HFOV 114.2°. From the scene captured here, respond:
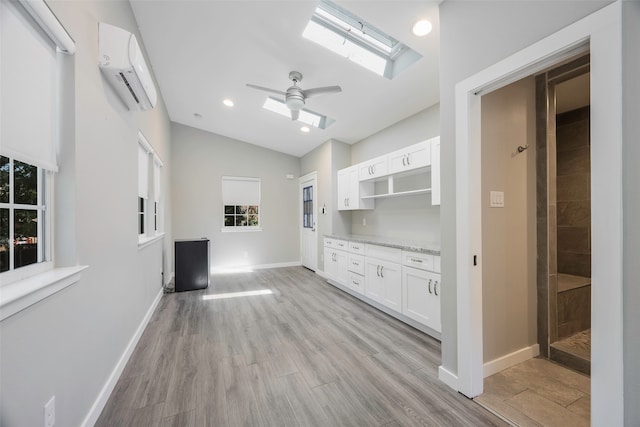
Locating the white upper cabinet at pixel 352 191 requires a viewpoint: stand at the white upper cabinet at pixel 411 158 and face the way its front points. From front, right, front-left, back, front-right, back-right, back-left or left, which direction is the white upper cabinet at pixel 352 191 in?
right

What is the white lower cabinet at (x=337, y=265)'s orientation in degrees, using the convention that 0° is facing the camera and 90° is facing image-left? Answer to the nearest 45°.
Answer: approximately 45°

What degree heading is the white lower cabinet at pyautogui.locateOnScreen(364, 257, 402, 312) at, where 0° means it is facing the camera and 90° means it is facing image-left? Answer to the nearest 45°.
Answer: approximately 45°

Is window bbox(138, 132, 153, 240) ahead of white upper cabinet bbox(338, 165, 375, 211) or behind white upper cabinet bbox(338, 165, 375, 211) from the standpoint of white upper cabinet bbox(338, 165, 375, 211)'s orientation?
ahead

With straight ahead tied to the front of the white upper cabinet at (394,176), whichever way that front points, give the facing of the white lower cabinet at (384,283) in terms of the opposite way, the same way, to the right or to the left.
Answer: the same way

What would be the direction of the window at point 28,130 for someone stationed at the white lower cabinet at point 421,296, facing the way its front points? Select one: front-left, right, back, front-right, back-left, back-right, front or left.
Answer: front

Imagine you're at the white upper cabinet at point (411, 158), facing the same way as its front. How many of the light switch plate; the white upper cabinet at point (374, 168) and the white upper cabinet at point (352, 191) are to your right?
2

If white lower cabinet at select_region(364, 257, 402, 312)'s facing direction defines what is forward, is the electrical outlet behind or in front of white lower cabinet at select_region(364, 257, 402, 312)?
in front

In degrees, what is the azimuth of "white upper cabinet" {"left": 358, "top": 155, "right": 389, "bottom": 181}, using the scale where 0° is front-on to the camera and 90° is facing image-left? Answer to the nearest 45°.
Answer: approximately 45°

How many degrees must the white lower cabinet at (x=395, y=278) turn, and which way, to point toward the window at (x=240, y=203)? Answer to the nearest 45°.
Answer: approximately 90° to its right

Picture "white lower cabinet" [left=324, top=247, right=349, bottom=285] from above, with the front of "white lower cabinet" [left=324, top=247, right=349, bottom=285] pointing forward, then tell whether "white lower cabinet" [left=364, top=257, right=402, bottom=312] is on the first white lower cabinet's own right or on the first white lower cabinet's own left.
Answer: on the first white lower cabinet's own left

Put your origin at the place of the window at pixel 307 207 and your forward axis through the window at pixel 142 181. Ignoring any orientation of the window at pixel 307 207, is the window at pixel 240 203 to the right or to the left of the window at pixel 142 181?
right

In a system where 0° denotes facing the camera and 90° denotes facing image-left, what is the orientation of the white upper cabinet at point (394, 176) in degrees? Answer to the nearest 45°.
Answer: approximately 45°

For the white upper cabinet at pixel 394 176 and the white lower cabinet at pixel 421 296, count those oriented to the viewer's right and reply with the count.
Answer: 0

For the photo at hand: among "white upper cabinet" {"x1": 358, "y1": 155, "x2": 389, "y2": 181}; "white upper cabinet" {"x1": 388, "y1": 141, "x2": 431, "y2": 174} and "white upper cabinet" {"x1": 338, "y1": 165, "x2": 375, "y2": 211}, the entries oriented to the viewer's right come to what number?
0

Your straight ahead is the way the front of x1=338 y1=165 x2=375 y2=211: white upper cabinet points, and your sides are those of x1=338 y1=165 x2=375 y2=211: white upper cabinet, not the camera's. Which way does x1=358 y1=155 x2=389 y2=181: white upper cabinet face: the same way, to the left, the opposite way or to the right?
the same way

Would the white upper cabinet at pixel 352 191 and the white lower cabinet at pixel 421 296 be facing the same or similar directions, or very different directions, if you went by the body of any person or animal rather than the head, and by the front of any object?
same or similar directions

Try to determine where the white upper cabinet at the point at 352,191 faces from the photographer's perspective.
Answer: facing the viewer and to the left of the viewer

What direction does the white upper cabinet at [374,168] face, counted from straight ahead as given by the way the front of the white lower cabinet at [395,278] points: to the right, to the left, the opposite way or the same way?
the same way

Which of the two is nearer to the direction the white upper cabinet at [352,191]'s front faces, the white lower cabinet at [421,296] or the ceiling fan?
the ceiling fan
